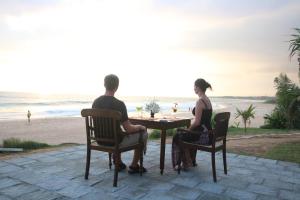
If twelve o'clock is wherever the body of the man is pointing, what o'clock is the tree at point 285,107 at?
The tree is roughly at 12 o'clock from the man.

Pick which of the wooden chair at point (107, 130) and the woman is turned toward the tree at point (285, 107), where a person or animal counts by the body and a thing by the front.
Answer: the wooden chair

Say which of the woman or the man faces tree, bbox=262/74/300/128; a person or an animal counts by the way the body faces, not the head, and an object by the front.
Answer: the man

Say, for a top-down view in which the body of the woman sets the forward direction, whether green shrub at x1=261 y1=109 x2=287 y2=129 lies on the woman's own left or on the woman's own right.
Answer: on the woman's own right

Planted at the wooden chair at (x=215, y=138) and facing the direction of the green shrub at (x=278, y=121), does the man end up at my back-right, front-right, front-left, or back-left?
back-left

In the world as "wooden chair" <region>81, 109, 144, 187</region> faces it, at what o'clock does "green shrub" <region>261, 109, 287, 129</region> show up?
The green shrub is roughly at 12 o'clock from the wooden chair.

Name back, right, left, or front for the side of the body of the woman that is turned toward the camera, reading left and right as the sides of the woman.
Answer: left

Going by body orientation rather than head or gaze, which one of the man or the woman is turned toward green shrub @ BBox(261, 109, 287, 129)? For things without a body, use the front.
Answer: the man

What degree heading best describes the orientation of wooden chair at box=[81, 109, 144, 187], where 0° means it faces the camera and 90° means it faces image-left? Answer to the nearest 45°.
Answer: approximately 225°

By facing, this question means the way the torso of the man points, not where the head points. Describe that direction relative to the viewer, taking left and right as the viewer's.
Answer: facing away from the viewer and to the right of the viewer

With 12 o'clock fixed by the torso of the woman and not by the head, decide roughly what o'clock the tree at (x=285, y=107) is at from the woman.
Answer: The tree is roughly at 4 o'clock from the woman.
